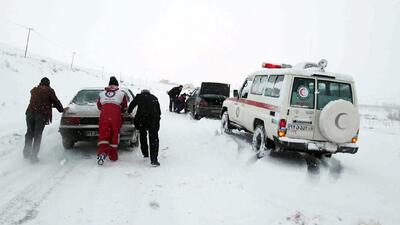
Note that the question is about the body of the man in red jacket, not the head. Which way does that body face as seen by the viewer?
away from the camera

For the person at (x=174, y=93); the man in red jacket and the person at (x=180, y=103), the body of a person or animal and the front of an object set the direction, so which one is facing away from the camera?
the man in red jacket

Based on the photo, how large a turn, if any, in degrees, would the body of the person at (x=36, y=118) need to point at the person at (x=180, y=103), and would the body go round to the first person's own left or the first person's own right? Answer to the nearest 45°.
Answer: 0° — they already face them

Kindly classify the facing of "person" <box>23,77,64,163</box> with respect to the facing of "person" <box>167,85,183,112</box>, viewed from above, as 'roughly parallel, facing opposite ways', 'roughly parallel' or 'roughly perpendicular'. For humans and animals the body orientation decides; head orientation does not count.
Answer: roughly perpendicular

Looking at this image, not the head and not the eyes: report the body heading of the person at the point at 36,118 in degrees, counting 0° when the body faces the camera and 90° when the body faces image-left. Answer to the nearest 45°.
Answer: approximately 225°
